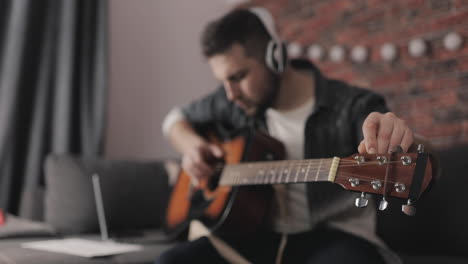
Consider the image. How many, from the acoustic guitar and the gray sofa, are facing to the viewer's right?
0

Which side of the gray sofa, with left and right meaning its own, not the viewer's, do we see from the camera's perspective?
front

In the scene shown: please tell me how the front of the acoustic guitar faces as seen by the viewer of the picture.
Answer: facing the viewer and to the left of the viewer

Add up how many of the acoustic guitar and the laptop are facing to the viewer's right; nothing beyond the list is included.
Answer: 1

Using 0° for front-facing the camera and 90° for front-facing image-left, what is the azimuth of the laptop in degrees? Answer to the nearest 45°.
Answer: approximately 270°
